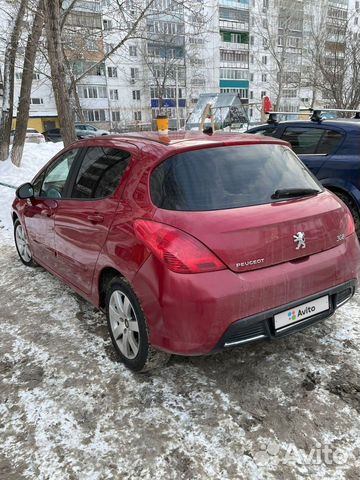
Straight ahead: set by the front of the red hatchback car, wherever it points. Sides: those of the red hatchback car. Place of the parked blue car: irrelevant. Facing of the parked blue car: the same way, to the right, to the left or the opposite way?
the same way

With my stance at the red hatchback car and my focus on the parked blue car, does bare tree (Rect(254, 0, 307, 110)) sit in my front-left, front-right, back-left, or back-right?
front-left

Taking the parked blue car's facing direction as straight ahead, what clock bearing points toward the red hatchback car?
The red hatchback car is roughly at 8 o'clock from the parked blue car.

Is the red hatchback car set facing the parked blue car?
no

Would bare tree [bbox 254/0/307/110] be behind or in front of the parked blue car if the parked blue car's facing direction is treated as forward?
in front

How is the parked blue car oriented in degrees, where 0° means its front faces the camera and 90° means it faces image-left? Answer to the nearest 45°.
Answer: approximately 135°

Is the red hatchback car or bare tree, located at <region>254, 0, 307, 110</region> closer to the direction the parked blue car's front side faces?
the bare tree

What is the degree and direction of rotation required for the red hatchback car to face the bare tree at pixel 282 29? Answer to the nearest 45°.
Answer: approximately 45° to its right

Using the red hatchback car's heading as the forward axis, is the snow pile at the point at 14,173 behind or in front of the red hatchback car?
in front

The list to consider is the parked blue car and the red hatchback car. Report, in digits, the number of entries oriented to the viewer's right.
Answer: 0

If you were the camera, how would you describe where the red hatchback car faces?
facing away from the viewer and to the left of the viewer
